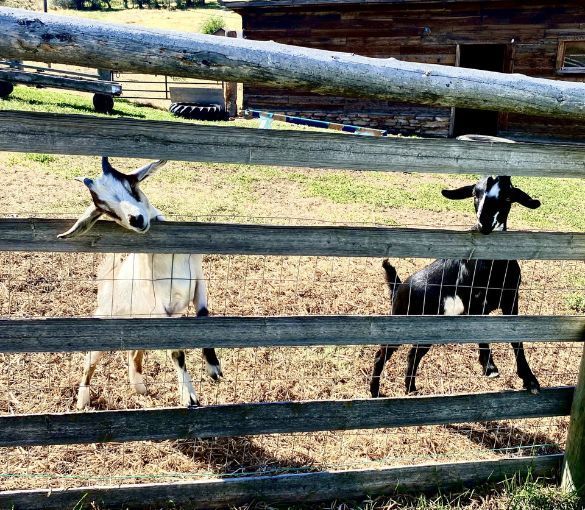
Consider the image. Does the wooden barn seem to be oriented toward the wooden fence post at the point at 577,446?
yes

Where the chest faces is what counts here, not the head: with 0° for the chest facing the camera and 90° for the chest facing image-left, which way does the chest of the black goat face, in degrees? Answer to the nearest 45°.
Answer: approximately 270°

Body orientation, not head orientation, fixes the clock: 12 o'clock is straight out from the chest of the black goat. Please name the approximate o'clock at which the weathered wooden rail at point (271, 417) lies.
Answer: The weathered wooden rail is roughly at 4 o'clock from the black goat.

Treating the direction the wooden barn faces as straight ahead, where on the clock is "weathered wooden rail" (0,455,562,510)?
The weathered wooden rail is roughly at 12 o'clock from the wooden barn.

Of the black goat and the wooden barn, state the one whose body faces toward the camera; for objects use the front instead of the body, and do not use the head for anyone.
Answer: the wooden barn

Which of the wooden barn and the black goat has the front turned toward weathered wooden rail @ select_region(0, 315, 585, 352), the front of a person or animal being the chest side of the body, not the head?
the wooden barn

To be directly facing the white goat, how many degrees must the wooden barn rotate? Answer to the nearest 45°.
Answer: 0° — it already faces it

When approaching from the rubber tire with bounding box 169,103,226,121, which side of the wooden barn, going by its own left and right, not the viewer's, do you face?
right

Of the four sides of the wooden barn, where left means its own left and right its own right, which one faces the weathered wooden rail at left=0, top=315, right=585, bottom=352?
front

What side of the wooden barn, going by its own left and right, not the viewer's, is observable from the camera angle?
front

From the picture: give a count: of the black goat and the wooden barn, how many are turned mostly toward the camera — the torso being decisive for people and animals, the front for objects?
1

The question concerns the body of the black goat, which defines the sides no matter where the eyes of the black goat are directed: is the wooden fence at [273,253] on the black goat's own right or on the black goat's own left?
on the black goat's own right

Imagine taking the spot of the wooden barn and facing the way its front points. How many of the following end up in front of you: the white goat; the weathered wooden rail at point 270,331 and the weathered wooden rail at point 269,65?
3

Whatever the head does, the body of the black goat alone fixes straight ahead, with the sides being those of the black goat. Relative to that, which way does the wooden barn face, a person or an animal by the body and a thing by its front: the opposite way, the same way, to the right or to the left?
to the right

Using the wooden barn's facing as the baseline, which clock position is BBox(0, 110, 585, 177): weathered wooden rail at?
The weathered wooden rail is roughly at 12 o'clock from the wooden barn.

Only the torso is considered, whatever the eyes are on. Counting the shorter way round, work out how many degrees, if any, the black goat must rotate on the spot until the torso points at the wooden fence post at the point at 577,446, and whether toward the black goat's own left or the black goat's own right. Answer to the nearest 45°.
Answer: approximately 45° to the black goat's own right

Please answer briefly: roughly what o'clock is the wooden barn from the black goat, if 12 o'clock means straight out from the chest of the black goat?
The wooden barn is roughly at 9 o'clock from the black goat.

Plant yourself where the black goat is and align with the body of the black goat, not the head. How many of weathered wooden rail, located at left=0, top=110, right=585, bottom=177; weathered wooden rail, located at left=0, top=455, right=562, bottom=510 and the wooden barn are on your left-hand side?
1

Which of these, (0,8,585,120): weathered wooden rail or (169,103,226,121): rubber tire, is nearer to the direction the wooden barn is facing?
the weathered wooden rail
